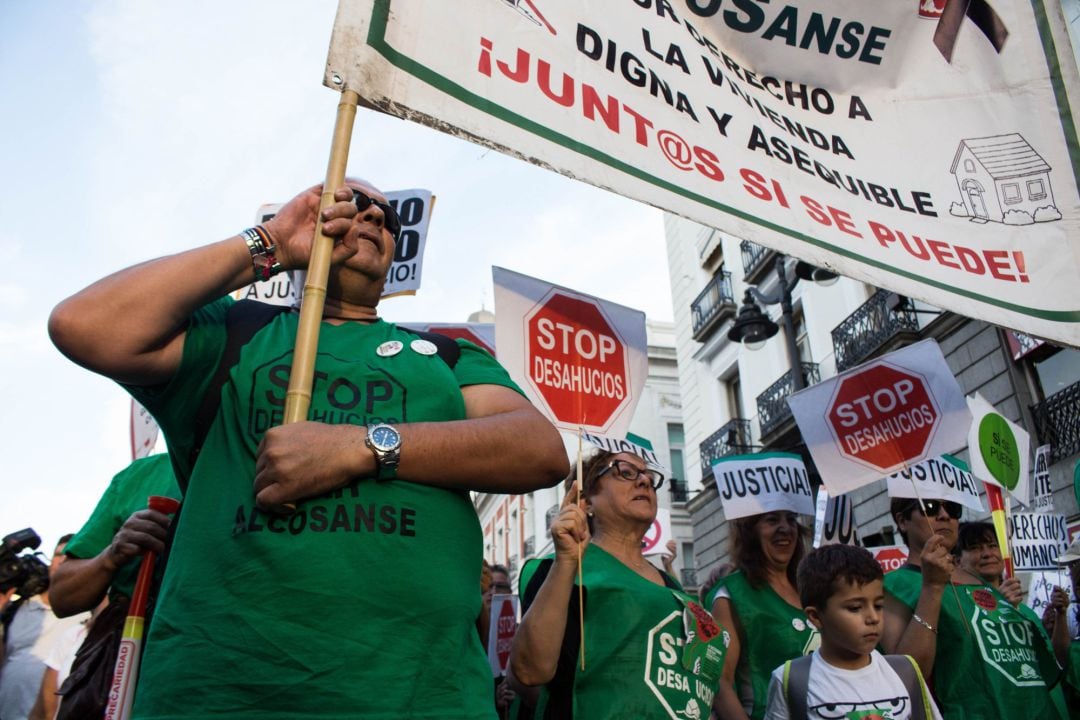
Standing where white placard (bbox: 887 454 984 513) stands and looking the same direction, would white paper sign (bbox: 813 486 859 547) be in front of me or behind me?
behind

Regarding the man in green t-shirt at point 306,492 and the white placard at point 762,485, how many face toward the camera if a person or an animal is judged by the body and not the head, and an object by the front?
2

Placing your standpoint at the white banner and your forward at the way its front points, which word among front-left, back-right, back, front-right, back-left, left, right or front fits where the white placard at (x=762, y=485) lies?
back

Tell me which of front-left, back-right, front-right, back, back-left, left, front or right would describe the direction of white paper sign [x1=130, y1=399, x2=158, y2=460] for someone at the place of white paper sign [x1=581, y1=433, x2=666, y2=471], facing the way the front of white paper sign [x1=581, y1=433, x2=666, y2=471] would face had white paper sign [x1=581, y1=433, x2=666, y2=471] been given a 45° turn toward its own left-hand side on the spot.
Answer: back-right

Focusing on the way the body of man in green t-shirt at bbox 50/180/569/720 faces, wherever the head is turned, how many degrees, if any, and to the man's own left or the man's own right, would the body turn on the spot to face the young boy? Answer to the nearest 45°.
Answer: approximately 135° to the man's own left

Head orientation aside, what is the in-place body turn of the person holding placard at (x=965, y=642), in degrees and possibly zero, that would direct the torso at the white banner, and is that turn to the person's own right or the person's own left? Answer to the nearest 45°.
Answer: approximately 45° to the person's own right

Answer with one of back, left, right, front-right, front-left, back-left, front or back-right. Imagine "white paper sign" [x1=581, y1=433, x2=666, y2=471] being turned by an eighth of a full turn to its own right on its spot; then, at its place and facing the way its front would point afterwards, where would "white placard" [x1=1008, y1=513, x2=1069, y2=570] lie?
back

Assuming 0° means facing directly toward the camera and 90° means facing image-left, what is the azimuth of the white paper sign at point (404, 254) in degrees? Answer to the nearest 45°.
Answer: approximately 0°

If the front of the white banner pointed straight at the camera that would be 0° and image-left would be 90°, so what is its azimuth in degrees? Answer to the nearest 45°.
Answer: approximately 0°

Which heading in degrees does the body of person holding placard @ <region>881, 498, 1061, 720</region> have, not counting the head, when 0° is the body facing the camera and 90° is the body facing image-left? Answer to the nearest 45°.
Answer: approximately 315°
